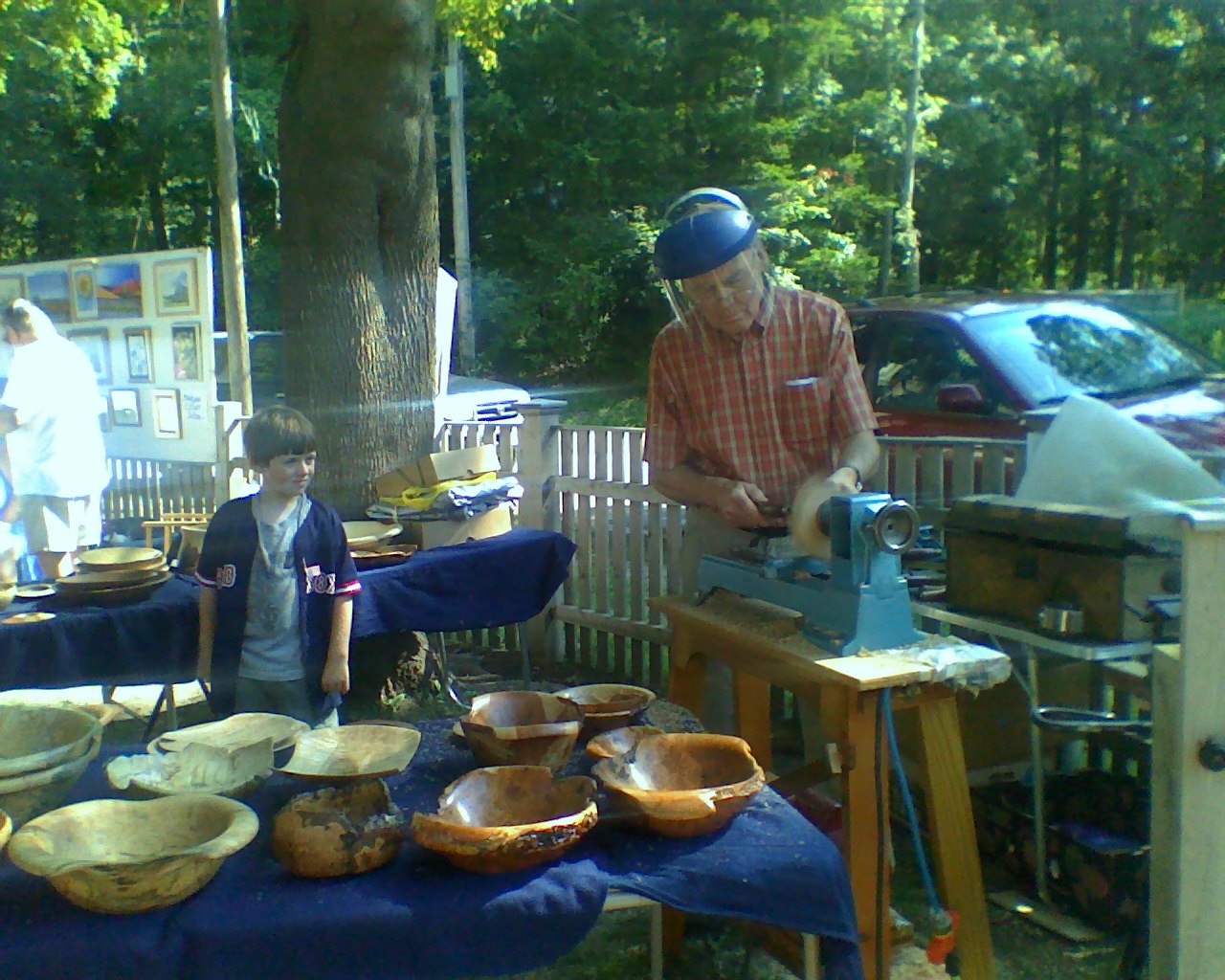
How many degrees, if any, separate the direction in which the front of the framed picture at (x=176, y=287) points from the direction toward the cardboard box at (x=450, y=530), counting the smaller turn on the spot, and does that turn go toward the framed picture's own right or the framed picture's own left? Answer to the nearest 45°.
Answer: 0° — it already faces it

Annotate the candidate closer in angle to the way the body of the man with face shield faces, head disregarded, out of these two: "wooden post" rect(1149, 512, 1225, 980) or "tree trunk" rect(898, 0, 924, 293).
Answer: the wooden post

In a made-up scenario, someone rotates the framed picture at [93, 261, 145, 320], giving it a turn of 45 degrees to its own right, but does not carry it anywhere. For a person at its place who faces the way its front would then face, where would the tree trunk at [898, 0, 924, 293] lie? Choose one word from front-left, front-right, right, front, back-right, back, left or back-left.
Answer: back

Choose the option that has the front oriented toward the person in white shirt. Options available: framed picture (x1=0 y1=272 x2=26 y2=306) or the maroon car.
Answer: the framed picture

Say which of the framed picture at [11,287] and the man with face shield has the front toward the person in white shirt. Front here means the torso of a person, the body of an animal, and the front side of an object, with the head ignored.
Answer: the framed picture

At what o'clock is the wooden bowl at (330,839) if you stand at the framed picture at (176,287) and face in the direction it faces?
The wooden bowl is roughly at 12 o'clock from the framed picture.

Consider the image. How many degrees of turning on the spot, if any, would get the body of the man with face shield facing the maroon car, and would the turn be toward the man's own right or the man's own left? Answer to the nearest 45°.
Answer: approximately 135° to the man's own left

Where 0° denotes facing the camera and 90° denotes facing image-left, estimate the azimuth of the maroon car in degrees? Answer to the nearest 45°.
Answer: approximately 315°

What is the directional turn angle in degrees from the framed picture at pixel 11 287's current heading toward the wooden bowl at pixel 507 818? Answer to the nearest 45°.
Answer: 0° — it already faces it

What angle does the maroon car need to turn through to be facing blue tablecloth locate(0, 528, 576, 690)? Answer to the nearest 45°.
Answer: approximately 90° to its right
